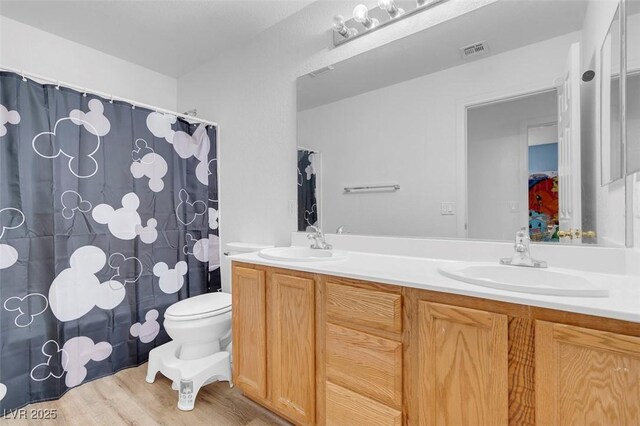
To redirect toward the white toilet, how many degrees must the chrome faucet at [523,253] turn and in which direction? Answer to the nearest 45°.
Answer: approximately 90° to its right

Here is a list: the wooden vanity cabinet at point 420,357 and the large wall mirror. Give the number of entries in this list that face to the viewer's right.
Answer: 0

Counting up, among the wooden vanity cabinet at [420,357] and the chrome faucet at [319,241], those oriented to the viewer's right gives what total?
0

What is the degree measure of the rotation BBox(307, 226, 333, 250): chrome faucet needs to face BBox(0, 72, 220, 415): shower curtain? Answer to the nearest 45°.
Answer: approximately 45° to its right

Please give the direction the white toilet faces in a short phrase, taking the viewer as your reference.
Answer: facing the viewer and to the left of the viewer

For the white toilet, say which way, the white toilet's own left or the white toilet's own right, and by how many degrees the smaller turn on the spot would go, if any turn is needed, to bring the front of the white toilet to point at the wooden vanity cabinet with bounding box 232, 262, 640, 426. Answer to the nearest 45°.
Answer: approximately 90° to the white toilet's own left

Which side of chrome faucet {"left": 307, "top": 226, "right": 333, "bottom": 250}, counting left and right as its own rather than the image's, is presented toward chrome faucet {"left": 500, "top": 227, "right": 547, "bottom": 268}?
left

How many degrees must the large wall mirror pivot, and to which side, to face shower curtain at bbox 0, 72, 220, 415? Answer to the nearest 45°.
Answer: approximately 45° to its right

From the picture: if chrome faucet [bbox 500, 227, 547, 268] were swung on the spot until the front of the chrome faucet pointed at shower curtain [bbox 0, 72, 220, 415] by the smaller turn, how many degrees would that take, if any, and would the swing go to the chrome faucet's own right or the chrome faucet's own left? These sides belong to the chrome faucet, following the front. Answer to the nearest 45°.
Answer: approximately 90° to the chrome faucet's own right

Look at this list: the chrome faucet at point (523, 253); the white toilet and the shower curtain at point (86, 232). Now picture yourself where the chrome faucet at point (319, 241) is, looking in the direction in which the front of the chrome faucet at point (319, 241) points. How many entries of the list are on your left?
1

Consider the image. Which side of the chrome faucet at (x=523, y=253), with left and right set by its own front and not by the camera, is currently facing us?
front

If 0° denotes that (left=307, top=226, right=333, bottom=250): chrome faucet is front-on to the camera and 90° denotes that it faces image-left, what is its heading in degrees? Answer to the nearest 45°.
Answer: approximately 45°

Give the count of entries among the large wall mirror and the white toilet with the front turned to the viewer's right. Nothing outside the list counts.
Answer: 0
